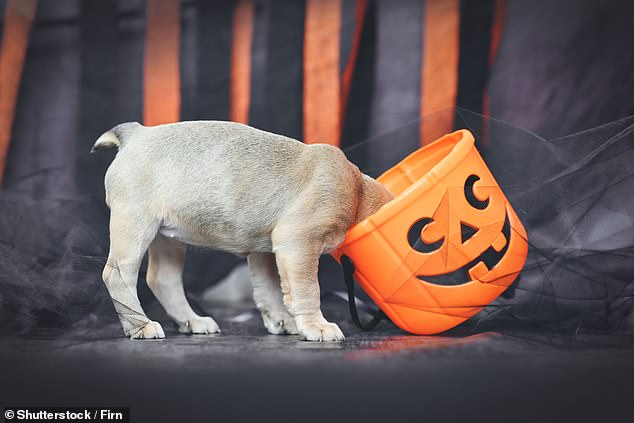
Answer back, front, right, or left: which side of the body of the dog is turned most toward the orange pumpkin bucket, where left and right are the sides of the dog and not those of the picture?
front

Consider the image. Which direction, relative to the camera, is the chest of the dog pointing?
to the viewer's right
